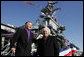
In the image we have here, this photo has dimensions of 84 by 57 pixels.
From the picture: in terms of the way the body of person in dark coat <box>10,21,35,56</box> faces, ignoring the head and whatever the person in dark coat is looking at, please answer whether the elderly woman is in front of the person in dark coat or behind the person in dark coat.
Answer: in front

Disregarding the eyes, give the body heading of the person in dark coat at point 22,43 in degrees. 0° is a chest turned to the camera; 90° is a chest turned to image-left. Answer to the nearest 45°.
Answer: approximately 315°
